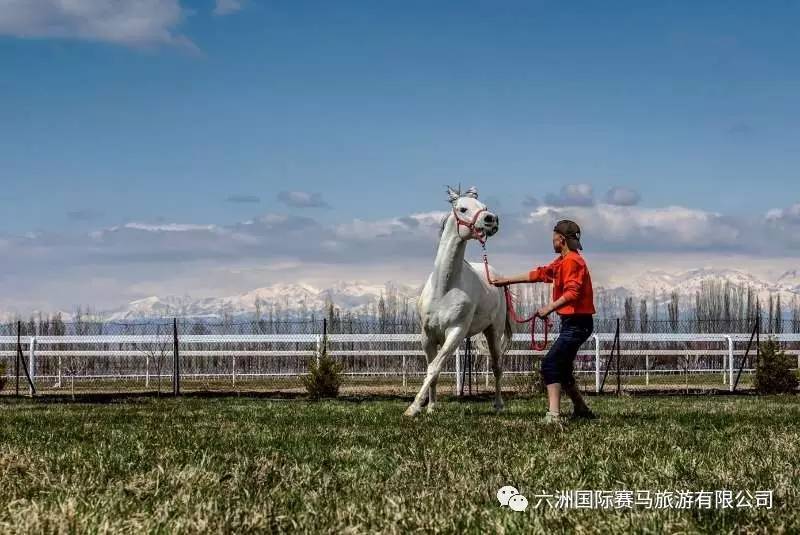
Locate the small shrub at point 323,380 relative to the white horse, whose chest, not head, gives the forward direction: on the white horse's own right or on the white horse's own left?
on the white horse's own right

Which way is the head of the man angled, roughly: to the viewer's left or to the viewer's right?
to the viewer's left

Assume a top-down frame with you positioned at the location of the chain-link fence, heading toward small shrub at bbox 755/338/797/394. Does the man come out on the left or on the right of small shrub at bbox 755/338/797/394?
right

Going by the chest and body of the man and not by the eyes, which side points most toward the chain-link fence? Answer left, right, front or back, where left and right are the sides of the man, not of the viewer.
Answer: right

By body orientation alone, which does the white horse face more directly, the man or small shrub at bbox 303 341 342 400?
the man

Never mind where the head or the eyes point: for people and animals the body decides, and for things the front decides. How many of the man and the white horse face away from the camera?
0

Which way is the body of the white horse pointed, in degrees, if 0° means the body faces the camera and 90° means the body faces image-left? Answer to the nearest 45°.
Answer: approximately 45°

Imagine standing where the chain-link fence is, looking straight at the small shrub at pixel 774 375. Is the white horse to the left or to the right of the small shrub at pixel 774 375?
right

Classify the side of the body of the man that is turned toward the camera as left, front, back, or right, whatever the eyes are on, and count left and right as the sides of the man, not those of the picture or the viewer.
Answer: left

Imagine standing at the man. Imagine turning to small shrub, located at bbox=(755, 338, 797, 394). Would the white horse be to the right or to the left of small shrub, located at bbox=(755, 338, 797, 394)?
left

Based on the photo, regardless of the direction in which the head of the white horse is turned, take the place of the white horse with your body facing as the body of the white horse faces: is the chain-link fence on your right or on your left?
on your right
